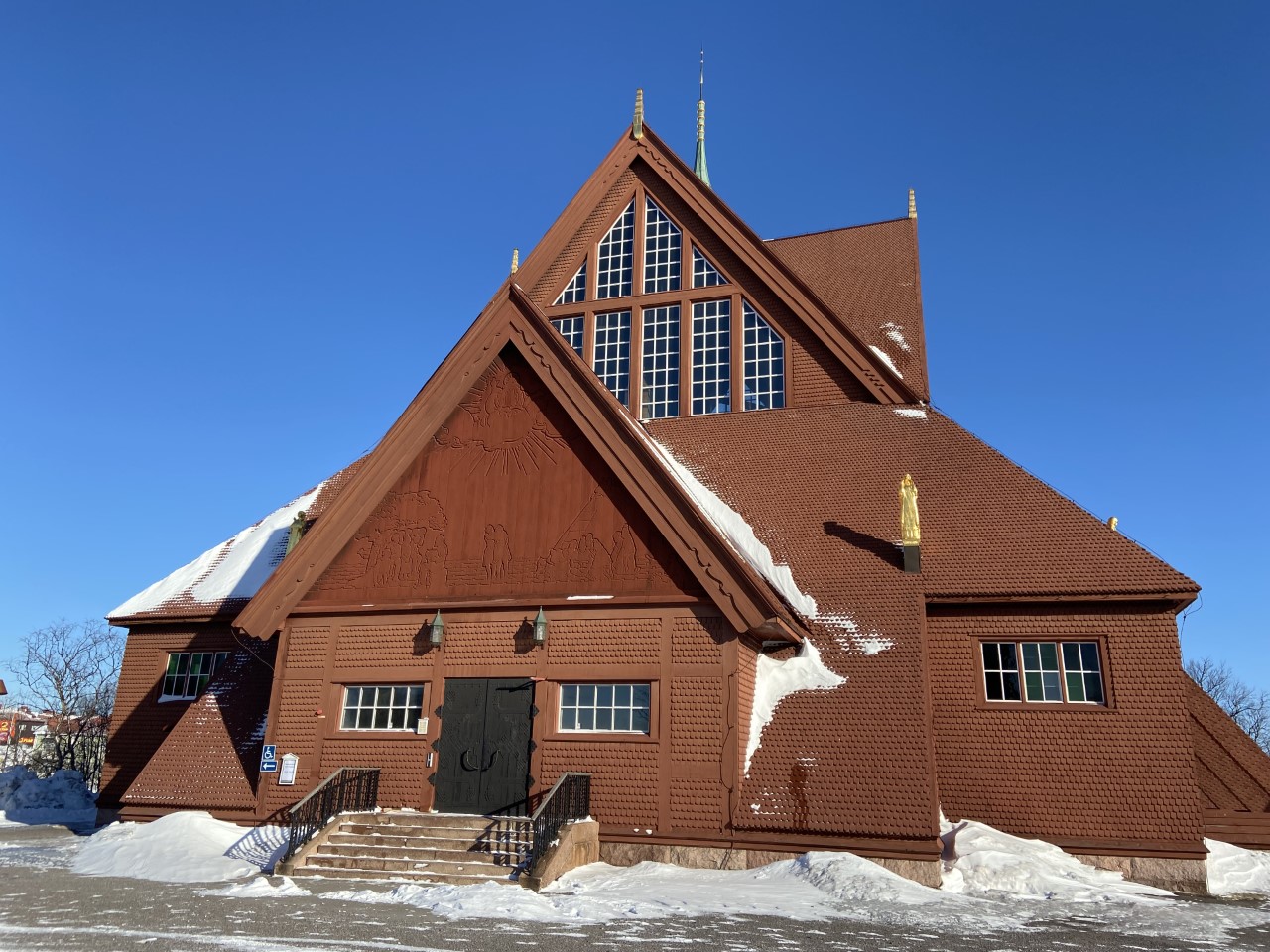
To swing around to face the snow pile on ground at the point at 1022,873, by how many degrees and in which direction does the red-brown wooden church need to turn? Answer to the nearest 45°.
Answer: approximately 90° to its left

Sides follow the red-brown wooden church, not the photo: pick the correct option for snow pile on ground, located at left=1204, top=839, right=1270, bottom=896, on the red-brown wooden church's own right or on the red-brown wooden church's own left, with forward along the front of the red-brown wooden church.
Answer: on the red-brown wooden church's own left

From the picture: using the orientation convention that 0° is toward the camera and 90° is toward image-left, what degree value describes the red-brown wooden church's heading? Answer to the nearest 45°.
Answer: approximately 0°

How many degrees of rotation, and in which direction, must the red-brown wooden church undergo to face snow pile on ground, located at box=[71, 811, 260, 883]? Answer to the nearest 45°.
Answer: approximately 90° to its right
